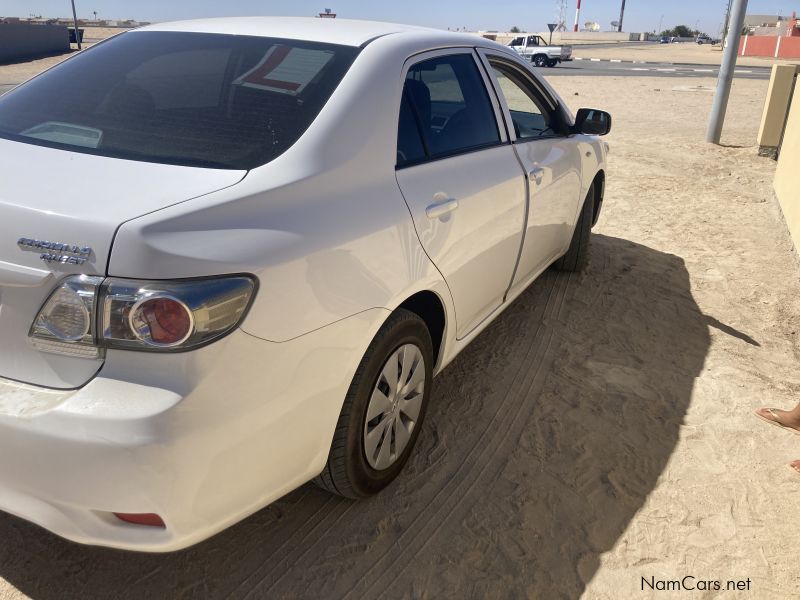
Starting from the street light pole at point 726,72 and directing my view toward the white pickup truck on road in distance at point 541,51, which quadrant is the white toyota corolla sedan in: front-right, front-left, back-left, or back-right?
back-left

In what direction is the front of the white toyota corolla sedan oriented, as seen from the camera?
facing away from the viewer and to the right of the viewer

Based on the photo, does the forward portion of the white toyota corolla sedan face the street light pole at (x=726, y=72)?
yes

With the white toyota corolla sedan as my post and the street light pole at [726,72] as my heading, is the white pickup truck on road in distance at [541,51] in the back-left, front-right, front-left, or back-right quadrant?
front-left

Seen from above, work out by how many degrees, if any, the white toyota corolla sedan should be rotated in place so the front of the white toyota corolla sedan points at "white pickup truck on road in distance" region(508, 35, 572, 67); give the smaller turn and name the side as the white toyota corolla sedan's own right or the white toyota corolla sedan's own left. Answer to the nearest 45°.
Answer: approximately 45° to the white toyota corolla sedan's own left

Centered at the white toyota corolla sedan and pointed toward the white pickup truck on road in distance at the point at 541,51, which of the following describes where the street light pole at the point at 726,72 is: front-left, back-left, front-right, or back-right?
front-right
